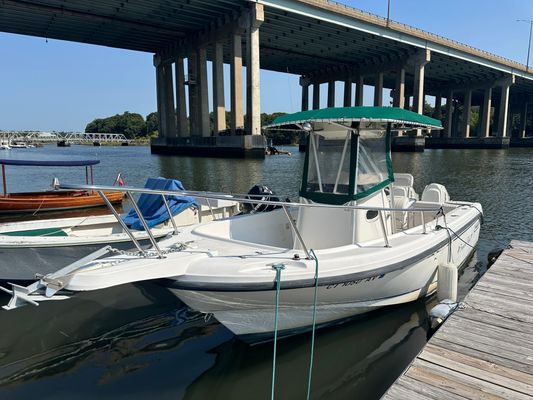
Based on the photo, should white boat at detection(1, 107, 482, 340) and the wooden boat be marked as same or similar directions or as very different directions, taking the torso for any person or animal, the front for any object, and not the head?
same or similar directions

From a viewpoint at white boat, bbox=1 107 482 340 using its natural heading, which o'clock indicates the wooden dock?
The wooden dock is roughly at 9 o'clock from the white boat.

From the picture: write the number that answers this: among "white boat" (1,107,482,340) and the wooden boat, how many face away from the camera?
0

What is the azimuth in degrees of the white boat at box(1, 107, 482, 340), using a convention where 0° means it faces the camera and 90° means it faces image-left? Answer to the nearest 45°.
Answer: approximately 45°

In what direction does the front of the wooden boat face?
to the viewer's left

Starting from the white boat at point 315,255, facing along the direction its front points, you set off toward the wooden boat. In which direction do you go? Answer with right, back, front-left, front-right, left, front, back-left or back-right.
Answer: right

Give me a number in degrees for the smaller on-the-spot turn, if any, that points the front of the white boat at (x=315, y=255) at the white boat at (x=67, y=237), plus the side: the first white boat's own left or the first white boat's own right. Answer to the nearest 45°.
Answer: approximately 90° to the first white boat's own right

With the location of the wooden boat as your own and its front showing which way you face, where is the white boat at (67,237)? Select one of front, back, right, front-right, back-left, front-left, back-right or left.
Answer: left

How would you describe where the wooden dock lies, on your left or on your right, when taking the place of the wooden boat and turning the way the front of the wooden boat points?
on your left
